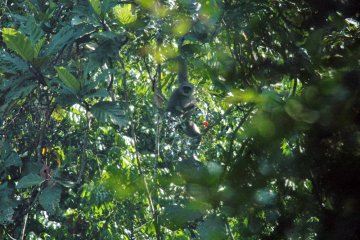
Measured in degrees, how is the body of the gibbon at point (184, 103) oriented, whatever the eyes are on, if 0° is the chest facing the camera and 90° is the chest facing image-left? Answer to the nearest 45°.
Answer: approximately 315°

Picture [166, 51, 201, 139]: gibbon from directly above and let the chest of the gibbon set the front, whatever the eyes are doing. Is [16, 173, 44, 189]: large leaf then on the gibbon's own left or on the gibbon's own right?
on the gibbon's own right

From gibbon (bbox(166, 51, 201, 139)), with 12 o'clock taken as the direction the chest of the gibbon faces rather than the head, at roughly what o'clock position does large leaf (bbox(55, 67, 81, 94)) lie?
The large leaf is roughly at 2 o'clock from the gibbon.

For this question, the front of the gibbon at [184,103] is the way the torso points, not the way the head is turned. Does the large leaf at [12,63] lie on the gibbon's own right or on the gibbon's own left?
on the gibbon's own right

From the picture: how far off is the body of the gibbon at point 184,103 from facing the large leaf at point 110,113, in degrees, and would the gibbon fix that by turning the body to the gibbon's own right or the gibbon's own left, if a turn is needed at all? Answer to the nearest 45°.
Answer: approximately 45° to the gibbon's own right
